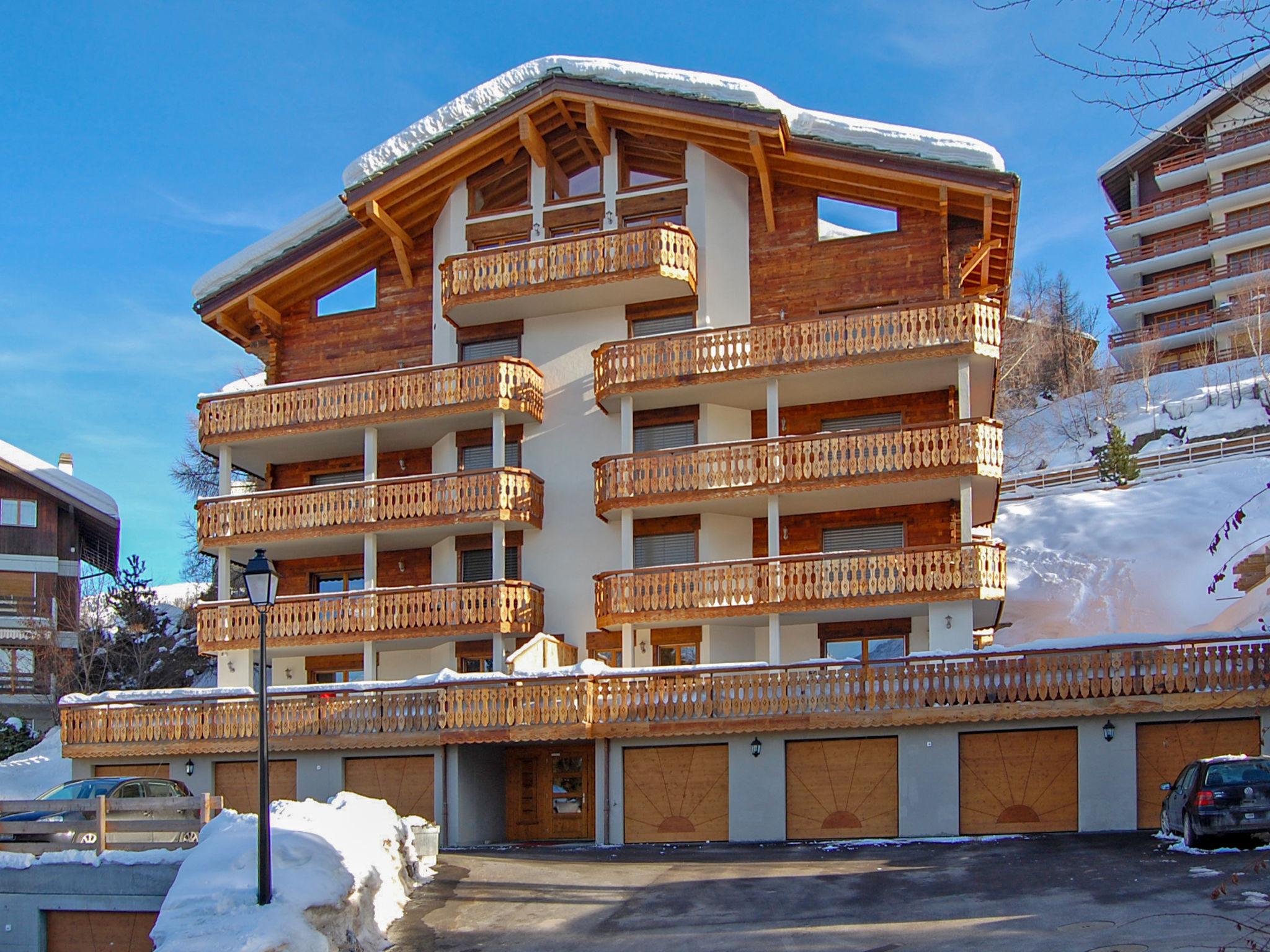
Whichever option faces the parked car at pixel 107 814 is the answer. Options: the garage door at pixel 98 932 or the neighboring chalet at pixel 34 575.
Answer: the neighboring chalet

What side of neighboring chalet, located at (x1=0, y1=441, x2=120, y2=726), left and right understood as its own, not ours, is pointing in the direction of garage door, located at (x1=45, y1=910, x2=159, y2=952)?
front

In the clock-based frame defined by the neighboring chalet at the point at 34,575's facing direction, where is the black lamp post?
The black lamp post is roughly at 12 o'clock from the neighboring chalet.

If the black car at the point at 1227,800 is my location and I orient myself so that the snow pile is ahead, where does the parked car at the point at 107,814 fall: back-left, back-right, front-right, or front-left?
front-right

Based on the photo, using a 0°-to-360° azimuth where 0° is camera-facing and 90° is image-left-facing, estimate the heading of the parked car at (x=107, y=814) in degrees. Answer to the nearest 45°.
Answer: approximately 45°

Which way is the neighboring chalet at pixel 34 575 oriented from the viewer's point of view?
toward the camera

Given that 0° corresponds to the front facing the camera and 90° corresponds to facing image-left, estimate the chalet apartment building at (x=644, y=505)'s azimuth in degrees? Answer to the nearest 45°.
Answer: approximately 0°

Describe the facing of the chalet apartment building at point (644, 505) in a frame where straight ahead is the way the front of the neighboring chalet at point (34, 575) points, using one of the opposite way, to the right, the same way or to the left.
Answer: the same way

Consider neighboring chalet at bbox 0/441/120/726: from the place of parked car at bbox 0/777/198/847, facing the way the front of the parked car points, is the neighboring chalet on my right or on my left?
on my right

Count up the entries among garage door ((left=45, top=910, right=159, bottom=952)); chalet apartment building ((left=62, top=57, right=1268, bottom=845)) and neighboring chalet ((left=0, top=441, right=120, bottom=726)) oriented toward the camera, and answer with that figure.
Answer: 3

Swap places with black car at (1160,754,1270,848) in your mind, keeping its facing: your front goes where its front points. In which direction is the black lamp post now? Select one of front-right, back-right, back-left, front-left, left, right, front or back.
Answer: left

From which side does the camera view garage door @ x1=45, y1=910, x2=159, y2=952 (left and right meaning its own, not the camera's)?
front

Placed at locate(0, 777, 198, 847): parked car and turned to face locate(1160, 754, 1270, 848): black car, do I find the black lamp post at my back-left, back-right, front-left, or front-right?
front-right
